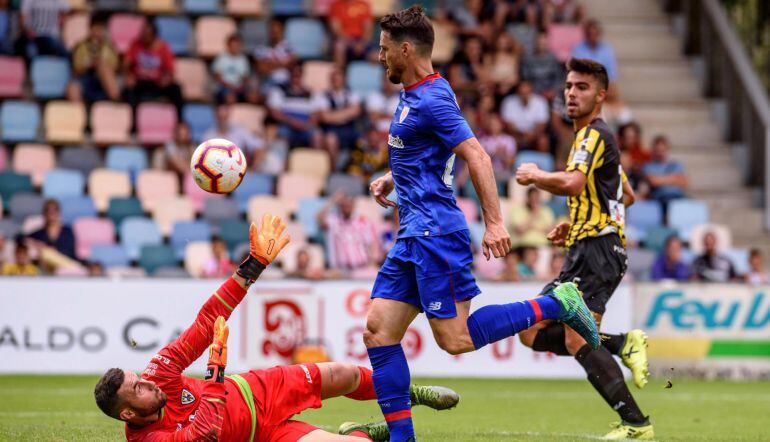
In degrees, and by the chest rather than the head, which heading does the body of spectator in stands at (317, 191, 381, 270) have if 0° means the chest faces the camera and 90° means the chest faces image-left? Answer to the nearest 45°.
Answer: approximately 0°

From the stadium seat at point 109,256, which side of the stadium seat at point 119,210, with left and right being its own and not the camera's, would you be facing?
front

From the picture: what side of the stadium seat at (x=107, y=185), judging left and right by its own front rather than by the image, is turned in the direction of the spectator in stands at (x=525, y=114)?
left

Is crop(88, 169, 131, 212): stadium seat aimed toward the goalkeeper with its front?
yes

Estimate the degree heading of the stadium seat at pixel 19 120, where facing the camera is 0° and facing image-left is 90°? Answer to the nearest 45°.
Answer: approximately 0°
